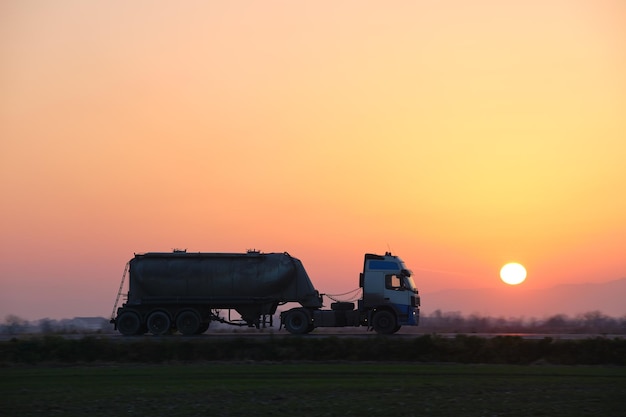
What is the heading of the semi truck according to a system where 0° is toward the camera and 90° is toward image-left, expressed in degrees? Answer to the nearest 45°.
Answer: approximately 270°
